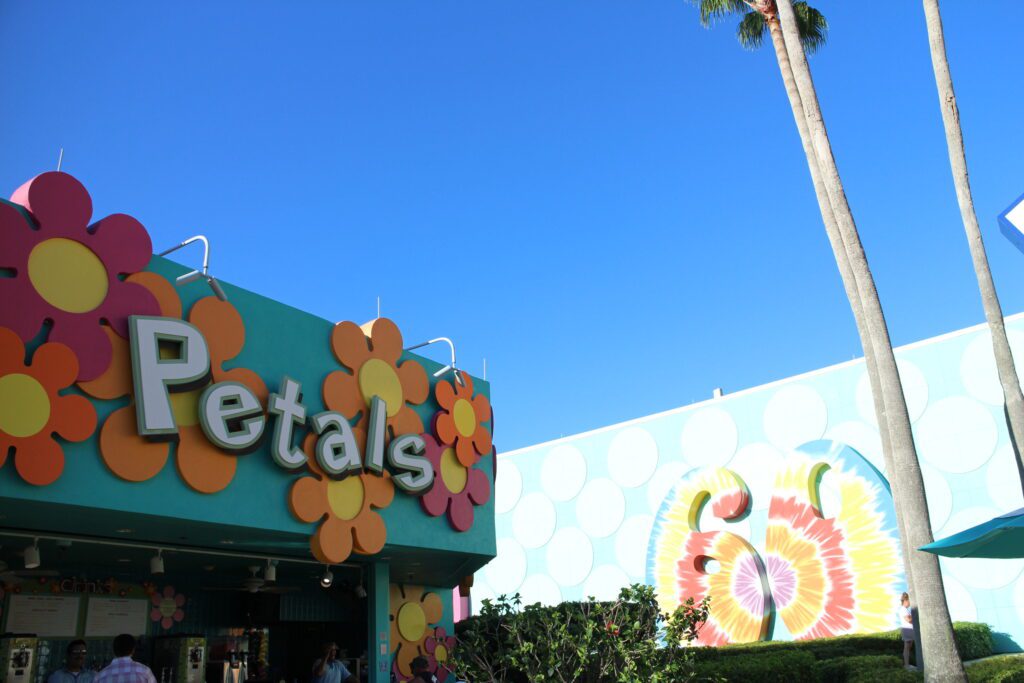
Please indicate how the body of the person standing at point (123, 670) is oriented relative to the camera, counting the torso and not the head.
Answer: away from the camera

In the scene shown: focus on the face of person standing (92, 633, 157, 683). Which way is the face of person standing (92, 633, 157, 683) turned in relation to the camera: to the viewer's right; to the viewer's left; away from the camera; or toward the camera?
away from the camera

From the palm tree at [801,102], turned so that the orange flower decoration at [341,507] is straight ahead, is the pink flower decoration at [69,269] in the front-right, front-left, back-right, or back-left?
front-left

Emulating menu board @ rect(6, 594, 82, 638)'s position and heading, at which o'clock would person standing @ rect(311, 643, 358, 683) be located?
The person standing is roughly at 10 o'clock from the menu board.

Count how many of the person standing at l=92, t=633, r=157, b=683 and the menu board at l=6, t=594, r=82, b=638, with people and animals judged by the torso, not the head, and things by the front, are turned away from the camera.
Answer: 1

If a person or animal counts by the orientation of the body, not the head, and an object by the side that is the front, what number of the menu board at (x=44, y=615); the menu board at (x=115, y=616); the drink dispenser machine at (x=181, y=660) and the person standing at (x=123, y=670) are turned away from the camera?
1

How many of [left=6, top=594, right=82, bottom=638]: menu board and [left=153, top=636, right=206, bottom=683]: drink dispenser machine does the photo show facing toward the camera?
2

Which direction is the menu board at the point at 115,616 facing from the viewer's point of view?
toward the camera

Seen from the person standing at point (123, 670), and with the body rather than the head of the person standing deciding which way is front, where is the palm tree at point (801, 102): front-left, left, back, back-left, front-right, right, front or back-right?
right

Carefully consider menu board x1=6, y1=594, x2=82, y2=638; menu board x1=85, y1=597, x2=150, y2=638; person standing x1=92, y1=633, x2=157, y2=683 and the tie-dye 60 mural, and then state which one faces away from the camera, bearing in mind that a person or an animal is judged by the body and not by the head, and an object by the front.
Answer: the person standing

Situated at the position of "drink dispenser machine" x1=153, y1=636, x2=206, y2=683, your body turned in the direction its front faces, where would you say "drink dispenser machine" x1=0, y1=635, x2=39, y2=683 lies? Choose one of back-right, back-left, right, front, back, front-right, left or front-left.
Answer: front-right
